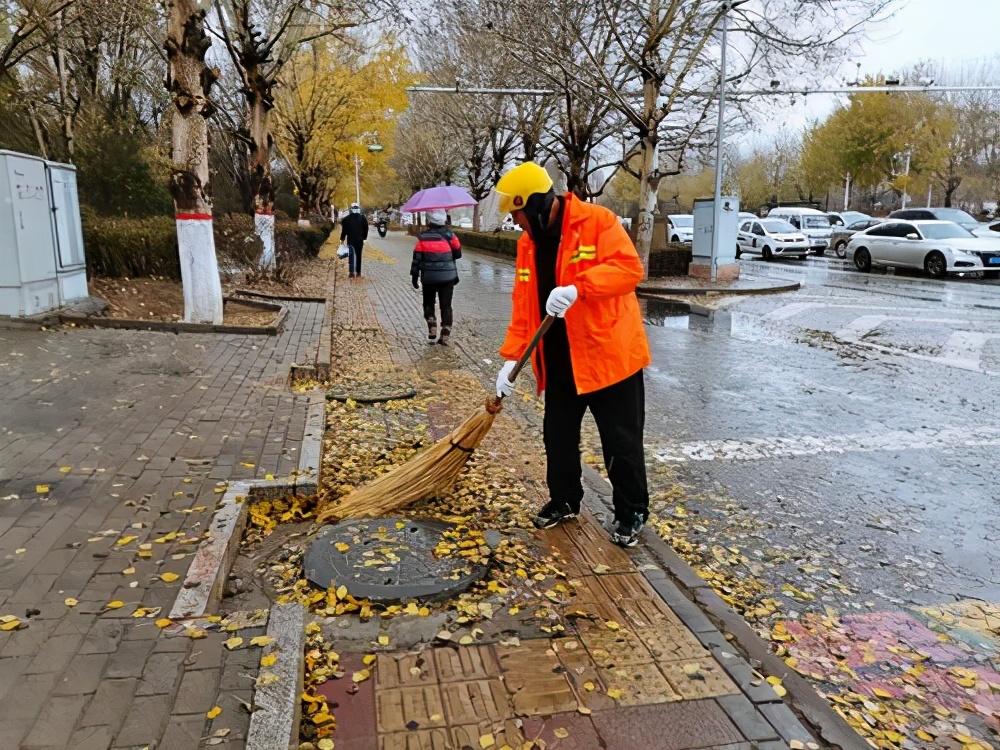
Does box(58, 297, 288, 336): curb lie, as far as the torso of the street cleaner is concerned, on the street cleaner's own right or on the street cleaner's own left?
on the street cleaner's own right

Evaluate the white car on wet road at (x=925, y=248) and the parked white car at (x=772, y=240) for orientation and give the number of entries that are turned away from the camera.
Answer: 0

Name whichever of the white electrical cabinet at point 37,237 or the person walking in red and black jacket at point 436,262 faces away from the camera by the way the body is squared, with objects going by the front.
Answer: the person walking in red and black jacket

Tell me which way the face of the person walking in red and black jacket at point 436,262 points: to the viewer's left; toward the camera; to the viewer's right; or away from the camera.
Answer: away from the camera

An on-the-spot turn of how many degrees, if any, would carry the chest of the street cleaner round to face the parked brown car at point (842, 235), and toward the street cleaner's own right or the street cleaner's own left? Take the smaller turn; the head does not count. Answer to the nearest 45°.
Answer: approximately 135° to the street cleaner's own right

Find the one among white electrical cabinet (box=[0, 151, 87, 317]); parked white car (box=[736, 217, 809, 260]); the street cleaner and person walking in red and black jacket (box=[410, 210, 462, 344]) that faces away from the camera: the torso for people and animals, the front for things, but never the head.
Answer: the person walking in red and black jacket

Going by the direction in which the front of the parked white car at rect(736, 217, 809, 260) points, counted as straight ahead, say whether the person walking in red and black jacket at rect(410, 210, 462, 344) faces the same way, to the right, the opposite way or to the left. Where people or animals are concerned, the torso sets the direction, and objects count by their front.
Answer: the opposite way

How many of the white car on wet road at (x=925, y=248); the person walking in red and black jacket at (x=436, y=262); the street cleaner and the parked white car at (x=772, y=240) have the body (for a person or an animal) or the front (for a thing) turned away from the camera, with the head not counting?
1

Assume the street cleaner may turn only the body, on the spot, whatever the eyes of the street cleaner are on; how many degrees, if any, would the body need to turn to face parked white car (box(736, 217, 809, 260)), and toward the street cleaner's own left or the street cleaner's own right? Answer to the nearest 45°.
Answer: approximately 135° to the street cleaner's own right

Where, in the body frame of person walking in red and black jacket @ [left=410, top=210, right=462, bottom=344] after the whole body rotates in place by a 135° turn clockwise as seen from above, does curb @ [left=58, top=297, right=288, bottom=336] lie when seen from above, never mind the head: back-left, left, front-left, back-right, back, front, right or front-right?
back-right

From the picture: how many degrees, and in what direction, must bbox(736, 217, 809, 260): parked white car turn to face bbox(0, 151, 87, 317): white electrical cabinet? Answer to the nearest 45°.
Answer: approximately 45° to its right

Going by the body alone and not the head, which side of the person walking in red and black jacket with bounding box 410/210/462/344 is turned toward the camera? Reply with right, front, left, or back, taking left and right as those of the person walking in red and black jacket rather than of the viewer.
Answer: back

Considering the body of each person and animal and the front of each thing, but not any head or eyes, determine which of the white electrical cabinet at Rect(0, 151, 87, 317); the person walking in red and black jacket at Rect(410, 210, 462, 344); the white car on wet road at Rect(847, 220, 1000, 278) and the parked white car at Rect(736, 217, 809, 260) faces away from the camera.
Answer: the person walking in red and black jacket

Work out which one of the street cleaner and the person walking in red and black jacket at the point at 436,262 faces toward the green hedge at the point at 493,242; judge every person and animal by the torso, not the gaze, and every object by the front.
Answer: the person walking in red and black jacket
